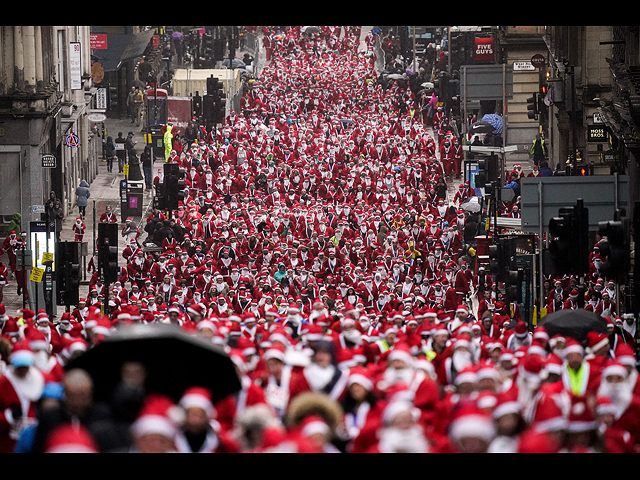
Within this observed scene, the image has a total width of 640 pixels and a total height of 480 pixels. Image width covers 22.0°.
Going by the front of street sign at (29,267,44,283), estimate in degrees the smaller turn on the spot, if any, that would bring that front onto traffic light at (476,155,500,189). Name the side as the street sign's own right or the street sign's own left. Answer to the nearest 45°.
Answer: approximately 135° to the street sign's own left

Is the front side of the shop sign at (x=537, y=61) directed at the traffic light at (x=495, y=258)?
yes

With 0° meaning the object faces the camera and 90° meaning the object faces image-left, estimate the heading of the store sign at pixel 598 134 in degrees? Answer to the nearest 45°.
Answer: approximately 0°

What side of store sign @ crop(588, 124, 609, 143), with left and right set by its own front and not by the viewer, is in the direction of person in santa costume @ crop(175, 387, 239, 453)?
front

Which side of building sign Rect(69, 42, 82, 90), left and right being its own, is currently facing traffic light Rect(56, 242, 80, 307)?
front

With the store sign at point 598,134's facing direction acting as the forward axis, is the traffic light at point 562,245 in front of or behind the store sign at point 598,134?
in front

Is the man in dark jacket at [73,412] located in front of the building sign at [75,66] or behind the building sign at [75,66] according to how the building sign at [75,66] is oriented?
in front

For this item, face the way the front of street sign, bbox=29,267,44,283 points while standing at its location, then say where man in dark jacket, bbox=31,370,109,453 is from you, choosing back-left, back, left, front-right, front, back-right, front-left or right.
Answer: front

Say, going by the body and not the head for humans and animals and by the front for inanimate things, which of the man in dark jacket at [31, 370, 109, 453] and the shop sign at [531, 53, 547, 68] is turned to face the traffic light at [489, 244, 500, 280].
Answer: the shop sign

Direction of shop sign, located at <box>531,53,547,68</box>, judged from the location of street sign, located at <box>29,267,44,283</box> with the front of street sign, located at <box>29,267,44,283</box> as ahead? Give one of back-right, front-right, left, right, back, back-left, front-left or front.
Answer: back-left
